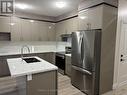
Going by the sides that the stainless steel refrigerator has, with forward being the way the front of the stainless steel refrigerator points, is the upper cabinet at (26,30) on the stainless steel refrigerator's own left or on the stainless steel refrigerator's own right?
on the stainless steel refrigerator's own right

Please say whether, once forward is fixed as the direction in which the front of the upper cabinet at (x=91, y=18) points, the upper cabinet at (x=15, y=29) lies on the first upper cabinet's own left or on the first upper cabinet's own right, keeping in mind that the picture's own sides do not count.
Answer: on the first upper cabinet's own right

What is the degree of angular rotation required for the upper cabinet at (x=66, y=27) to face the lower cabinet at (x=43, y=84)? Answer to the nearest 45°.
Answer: approximately 45° to its left

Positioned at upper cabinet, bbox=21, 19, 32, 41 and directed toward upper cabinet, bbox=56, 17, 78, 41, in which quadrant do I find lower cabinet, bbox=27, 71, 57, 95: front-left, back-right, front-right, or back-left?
front-right

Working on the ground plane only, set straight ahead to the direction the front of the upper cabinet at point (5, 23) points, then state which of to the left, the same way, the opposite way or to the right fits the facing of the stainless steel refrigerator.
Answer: to the right

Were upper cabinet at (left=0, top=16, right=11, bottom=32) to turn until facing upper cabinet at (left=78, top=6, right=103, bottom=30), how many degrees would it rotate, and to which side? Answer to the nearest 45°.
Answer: approximately 45° to its left

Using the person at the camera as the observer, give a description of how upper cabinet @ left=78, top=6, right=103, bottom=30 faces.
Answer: facing the viewer and to the left of the viewer

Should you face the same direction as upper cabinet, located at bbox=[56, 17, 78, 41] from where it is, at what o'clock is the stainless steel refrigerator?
The stainless steel refrigerator is roughly at 10 o'clock from the upper cabinet.

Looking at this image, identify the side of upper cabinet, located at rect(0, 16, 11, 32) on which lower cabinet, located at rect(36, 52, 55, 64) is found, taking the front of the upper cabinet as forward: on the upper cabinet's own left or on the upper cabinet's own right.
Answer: on the upper cabinet's own left

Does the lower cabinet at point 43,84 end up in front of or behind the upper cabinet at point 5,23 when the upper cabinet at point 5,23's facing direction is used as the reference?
in front
